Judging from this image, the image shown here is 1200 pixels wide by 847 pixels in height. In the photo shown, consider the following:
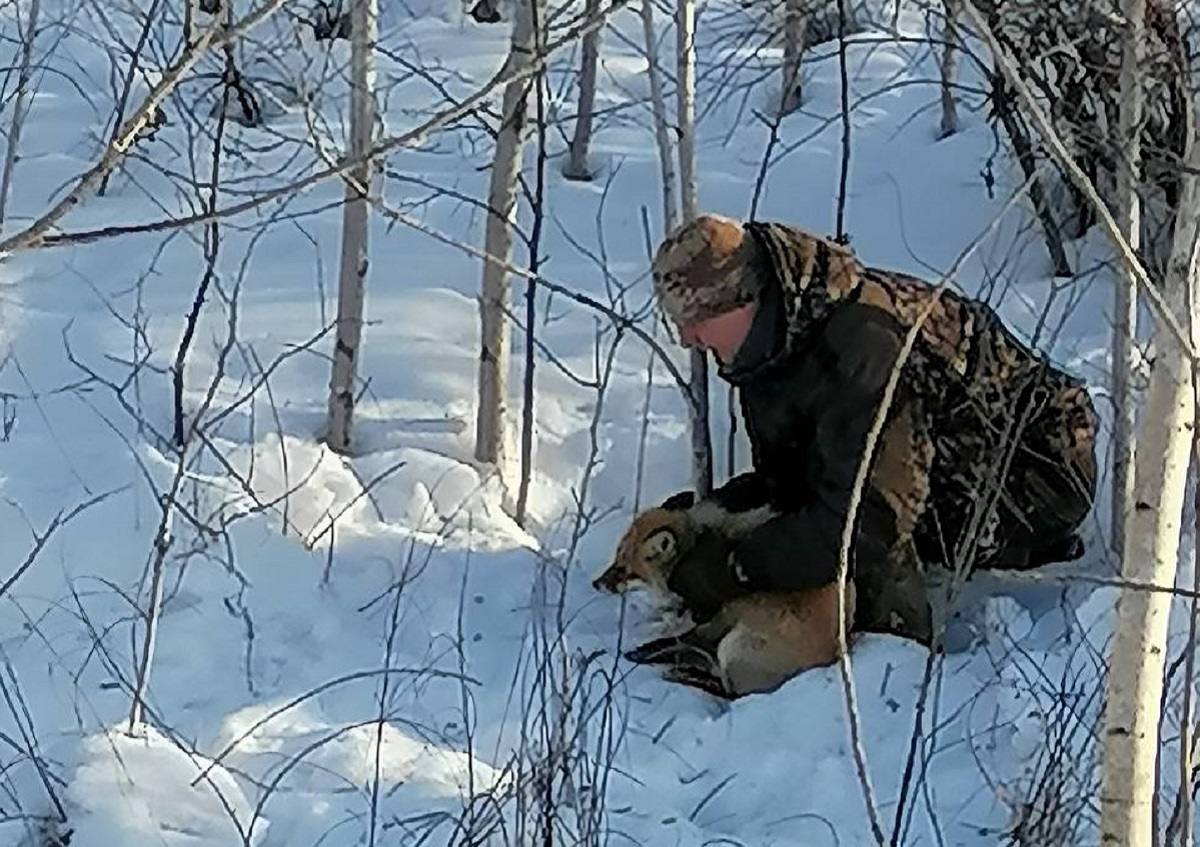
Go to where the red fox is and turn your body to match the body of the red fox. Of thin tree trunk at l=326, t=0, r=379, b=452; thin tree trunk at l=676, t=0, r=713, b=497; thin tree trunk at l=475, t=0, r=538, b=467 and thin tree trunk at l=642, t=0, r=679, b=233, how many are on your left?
0

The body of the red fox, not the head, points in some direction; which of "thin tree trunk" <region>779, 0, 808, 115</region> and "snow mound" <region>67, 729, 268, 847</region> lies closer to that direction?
the snow mound

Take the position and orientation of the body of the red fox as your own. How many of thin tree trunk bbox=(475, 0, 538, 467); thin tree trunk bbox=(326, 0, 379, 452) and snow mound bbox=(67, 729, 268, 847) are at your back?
0

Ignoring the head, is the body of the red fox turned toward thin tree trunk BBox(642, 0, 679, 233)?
no

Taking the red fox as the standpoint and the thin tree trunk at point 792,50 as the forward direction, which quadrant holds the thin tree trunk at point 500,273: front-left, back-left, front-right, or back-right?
front-left

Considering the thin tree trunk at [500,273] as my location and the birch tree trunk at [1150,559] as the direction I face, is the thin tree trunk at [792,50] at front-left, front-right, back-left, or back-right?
back-left

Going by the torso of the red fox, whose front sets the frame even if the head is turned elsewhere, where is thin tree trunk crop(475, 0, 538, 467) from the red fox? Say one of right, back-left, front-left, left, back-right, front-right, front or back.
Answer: front-right

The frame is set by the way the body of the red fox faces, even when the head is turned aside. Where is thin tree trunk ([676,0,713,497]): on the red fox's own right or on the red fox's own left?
on the red fox's own right

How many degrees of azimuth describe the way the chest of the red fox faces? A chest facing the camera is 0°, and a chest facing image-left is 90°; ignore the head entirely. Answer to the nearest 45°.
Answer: approximately 90°

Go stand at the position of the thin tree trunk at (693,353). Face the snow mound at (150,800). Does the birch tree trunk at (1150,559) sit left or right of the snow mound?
left

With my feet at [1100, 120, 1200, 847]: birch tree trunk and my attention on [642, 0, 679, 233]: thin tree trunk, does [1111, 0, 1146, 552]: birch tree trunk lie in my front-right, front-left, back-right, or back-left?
front-right

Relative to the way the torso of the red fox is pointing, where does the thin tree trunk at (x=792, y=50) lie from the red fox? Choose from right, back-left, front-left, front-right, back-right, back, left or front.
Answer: right

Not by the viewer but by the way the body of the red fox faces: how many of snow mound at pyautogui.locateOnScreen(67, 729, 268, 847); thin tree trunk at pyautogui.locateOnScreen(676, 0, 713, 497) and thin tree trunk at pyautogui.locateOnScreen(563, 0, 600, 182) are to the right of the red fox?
2

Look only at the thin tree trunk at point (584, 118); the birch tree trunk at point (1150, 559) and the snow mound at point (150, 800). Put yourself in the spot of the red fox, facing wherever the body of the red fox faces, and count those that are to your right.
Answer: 1

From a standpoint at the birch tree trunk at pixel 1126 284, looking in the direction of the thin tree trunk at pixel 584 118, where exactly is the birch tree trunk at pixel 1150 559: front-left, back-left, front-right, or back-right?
back-left

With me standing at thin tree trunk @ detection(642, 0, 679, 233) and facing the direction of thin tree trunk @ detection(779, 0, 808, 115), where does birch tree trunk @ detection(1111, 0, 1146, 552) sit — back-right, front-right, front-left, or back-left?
back-right
